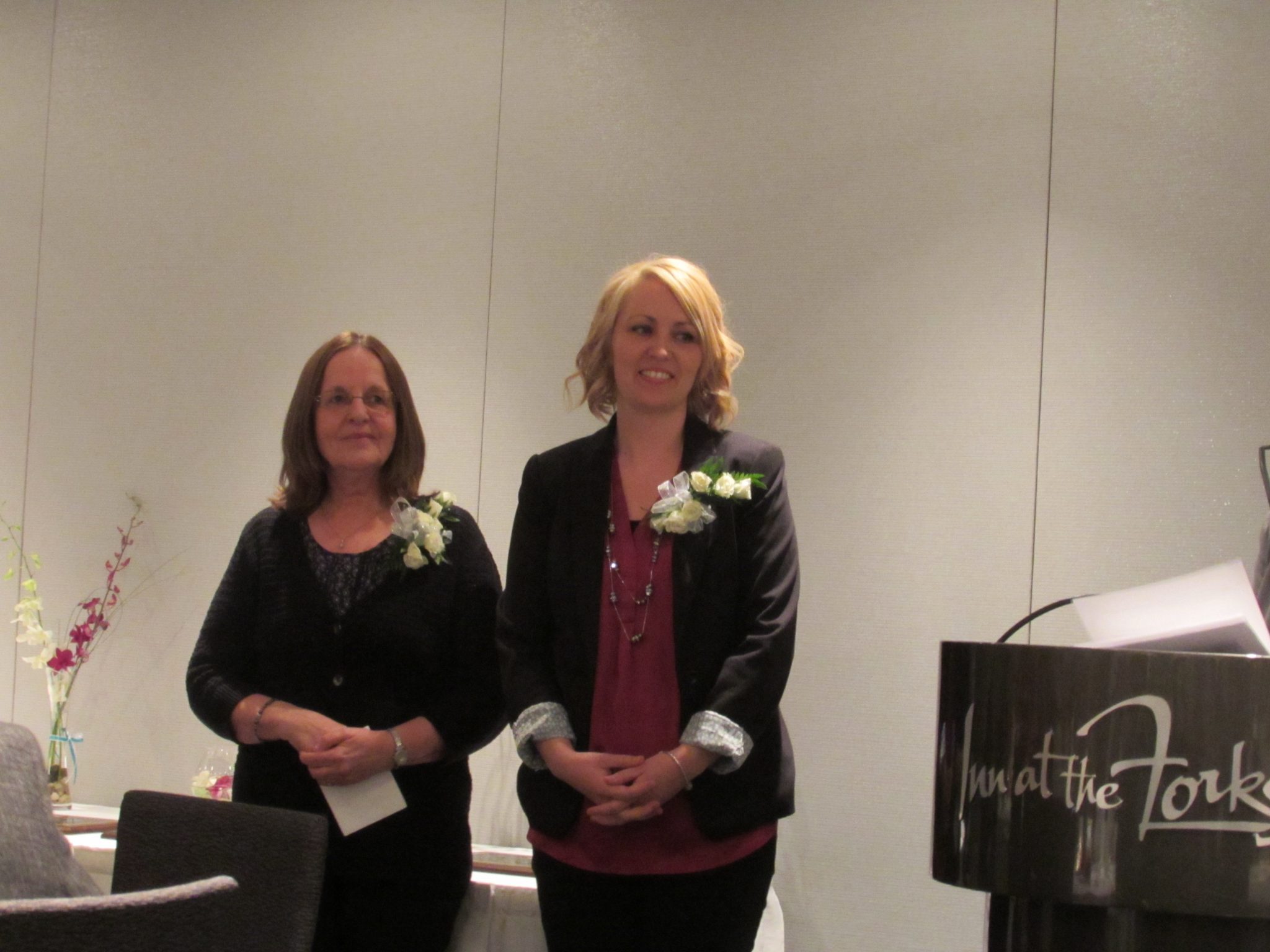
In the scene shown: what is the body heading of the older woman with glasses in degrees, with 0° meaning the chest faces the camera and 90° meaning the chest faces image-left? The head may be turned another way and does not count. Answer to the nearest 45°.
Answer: approximately 0°

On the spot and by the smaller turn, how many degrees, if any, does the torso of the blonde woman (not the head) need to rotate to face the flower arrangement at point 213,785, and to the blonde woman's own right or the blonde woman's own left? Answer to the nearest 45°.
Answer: approximately 135° to the blonde woman's own right

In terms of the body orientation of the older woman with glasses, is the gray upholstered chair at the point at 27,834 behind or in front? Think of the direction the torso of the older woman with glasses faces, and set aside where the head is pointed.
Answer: in front

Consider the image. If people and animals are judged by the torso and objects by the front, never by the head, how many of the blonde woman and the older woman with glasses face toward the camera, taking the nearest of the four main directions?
2
